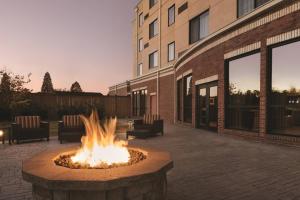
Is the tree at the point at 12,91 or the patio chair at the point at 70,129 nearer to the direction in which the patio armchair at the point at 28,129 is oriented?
the patio chair

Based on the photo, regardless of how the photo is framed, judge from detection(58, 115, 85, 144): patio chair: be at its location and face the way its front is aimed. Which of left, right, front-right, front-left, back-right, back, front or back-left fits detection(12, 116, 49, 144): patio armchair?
right

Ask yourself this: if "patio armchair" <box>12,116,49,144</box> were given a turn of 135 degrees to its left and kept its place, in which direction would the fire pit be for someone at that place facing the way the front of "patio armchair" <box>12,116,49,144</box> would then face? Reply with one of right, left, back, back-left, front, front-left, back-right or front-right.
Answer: back-right

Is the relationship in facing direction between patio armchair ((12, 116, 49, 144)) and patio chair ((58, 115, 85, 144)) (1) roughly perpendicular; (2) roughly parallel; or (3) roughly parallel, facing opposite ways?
roughly parallel

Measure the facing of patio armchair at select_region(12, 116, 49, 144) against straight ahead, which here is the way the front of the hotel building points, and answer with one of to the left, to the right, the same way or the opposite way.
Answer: to the left

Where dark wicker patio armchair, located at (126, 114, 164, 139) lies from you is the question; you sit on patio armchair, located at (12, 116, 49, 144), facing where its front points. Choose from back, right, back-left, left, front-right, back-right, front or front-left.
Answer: left

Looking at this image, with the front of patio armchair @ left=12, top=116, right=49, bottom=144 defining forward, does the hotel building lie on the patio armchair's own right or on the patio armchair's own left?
on the patio armchair's own left

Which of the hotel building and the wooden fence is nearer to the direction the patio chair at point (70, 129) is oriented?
the hotel building

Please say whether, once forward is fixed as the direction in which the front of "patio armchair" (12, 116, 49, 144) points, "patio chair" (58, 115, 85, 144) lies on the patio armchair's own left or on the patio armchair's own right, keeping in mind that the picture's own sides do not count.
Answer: on the patio armchair's own left

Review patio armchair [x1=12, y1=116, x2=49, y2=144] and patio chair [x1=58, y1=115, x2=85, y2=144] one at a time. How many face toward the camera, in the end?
2

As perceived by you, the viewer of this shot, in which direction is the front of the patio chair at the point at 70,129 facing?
facing the viewer

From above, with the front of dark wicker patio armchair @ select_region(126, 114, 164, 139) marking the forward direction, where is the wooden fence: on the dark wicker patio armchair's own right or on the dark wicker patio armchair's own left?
on the dark wicker patio armchair's own right

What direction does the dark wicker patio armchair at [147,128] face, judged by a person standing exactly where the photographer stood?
facing the viewer and to the left of the viewer

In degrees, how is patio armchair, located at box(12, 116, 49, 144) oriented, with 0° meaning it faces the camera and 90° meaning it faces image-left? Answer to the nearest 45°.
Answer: approximately 0°
